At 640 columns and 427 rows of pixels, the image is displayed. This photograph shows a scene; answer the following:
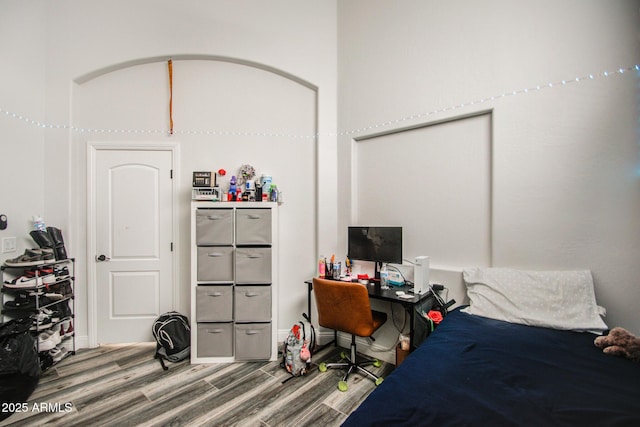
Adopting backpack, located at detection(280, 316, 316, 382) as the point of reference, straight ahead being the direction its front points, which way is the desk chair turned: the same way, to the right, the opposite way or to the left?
the opposite way

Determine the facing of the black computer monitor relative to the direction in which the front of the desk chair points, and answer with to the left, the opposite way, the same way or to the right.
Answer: the opposite way

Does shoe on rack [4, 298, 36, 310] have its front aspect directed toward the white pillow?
no

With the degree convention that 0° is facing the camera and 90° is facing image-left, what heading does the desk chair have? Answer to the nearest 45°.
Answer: approximately 225°

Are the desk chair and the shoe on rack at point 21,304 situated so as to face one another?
no

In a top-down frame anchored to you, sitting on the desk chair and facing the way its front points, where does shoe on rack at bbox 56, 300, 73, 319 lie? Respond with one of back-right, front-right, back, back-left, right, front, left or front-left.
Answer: back-left

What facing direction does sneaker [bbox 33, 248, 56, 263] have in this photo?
to the viewer's left

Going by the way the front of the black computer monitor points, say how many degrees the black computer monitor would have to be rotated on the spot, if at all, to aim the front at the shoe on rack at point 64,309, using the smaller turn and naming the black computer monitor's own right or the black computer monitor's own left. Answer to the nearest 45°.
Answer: approximately 45° to the black computer monitor's own right

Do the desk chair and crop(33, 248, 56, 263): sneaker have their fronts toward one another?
no

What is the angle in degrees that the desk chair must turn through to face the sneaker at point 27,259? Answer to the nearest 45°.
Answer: approximately 135° to its left

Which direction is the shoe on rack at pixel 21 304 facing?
to the viewer's left

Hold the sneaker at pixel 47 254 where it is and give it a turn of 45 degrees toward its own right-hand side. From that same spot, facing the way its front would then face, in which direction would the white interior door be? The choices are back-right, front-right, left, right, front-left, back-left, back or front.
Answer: back-right

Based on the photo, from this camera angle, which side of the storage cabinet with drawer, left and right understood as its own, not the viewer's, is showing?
front

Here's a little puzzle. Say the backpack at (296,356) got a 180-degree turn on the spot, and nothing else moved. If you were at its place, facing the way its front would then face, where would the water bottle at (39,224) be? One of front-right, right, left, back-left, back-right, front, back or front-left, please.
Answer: back-left

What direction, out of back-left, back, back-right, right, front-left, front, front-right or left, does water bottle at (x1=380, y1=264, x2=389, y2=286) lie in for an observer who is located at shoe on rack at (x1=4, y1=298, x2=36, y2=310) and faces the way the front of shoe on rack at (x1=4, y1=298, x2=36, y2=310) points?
back-left

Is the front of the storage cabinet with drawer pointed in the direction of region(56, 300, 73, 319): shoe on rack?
no

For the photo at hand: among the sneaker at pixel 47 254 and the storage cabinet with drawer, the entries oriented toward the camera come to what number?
1

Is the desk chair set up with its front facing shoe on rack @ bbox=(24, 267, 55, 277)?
no

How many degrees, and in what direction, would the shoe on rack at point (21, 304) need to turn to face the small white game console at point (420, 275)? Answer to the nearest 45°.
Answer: approximately 135° to its left

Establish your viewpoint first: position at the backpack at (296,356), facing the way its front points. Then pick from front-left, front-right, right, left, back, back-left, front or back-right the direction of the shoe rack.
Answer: front-right

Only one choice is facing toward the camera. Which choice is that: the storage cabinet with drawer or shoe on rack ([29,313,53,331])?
the storage cabinet with drawer
